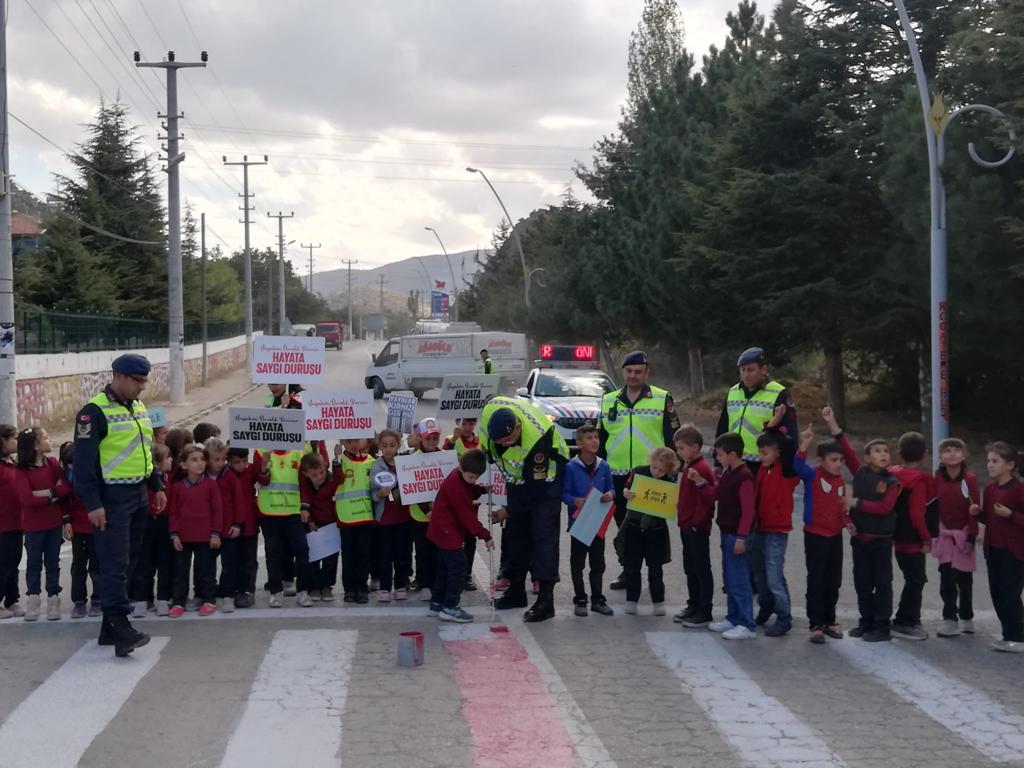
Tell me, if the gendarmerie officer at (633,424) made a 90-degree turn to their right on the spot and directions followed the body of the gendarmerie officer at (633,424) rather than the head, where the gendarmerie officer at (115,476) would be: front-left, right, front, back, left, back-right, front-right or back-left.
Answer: front-left

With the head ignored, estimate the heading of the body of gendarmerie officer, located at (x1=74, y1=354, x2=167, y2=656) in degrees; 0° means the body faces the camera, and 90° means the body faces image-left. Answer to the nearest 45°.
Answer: approximately 315°

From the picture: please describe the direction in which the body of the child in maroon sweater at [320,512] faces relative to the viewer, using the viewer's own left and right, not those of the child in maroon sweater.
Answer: facing the viewer

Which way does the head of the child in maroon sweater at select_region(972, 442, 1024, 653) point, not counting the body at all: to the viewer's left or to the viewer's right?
to the viewer's left

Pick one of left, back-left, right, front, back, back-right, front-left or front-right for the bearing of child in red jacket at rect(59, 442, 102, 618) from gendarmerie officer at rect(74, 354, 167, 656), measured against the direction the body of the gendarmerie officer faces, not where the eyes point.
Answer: back-left

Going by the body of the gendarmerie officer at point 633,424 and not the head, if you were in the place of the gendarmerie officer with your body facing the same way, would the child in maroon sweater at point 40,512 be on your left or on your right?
on your right

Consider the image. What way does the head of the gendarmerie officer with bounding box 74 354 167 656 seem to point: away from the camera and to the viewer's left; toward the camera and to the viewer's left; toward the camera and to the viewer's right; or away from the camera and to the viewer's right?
toward the camera and to the viewer's right

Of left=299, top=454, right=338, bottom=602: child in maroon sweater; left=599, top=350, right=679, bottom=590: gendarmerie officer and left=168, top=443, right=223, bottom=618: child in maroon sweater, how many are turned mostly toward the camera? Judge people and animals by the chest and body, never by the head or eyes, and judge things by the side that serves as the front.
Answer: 3

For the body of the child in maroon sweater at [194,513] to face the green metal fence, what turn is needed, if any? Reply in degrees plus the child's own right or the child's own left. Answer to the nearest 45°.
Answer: approximately 180°

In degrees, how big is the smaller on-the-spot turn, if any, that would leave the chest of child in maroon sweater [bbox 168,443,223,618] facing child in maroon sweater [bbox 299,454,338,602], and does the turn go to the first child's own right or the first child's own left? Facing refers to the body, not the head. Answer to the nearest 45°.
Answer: approximately 135° to the first child's own left

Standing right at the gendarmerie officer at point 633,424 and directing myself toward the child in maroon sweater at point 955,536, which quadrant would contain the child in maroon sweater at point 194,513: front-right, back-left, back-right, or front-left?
back-right

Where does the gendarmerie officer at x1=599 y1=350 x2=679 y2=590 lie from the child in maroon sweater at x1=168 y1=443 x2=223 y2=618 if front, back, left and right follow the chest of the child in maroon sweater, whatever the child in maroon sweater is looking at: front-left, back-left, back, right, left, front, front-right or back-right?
left

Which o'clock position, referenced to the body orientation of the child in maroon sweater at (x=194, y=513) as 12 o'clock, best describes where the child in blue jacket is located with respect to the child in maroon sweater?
The child in blue jacket is roughly at 9 o'clock from the child in maroon sweater.

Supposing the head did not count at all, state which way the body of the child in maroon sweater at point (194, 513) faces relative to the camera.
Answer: toward the camera

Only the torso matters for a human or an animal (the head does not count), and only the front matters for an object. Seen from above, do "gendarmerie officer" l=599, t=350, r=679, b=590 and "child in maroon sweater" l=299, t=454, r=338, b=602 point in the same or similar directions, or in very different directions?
same or similar directions

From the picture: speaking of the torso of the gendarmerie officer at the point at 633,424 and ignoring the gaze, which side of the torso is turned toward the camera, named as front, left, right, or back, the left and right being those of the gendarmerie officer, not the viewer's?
front
